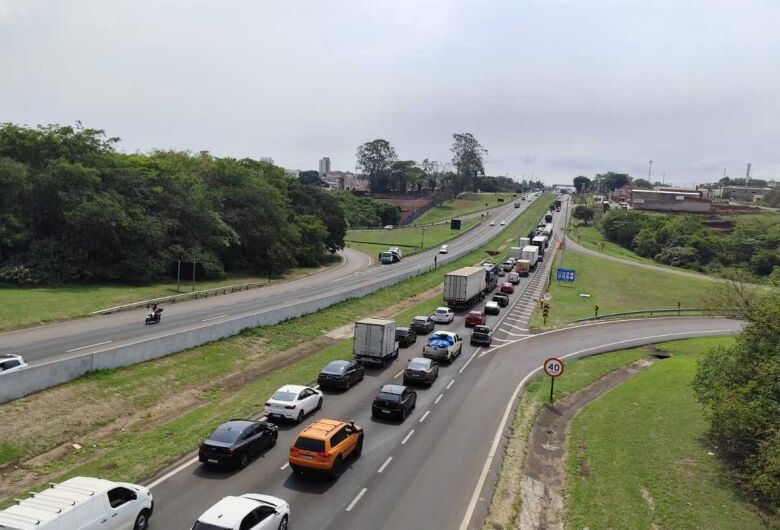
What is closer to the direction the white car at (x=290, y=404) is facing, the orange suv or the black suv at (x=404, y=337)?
the black suv

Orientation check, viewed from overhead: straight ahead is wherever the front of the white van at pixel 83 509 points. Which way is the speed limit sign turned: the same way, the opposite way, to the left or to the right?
the opposite way

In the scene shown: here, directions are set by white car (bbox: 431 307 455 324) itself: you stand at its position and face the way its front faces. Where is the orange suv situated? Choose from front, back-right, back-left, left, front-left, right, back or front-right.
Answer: back-right

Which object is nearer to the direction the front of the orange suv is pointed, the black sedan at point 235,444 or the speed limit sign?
the speed limit sign

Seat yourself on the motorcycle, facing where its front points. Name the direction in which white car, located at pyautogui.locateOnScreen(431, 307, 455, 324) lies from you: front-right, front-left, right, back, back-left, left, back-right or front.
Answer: back-left

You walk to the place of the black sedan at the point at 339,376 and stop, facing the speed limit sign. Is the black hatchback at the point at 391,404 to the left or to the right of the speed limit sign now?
right

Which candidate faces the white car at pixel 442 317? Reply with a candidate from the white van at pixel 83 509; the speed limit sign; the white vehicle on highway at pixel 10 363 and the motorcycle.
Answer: the white van

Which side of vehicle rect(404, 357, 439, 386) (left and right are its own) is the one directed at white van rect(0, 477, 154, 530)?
back

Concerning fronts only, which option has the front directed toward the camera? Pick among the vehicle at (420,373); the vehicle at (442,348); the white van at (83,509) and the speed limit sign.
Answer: the speed limit sign

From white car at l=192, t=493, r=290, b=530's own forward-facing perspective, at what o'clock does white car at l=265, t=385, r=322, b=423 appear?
white car at l=265, t=385, r=322, b=423 is roughly at 11 o'clock from white car at l=192, t=493, r=290, b=530.

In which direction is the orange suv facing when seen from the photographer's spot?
facing away from the viewer and to the right of the viewer
